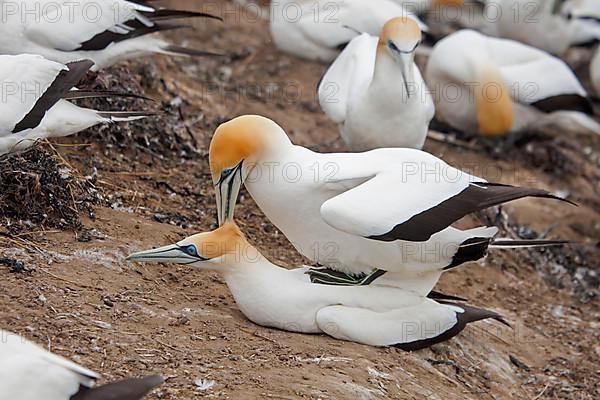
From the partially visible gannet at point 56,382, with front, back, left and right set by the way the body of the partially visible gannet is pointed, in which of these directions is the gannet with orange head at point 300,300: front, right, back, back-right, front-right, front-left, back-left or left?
back-right

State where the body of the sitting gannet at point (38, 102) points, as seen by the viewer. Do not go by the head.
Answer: to the viewer's left

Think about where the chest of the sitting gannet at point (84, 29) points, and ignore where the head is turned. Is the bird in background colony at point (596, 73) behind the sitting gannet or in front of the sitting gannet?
behind

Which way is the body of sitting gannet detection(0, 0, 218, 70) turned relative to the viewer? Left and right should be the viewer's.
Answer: facing to the left of the viewer

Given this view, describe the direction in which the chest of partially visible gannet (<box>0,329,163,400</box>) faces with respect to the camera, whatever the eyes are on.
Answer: to the viewer's left

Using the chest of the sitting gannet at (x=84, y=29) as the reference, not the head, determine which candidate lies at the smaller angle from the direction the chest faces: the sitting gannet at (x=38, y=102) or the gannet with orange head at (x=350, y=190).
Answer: the sitting gannet

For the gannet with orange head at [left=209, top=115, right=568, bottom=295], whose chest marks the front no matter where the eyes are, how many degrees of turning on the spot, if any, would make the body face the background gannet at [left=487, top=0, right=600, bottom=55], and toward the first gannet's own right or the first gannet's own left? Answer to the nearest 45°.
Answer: approximately 90° to the first gannet's own right

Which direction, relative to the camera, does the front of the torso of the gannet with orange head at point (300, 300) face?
to the viewer's left

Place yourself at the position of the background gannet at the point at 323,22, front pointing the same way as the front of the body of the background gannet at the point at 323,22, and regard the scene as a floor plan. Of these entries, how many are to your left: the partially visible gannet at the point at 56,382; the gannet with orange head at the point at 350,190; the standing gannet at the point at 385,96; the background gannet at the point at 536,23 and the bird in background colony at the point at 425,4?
3

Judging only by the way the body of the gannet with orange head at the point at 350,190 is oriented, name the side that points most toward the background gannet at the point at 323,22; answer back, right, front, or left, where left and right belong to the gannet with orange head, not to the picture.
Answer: right

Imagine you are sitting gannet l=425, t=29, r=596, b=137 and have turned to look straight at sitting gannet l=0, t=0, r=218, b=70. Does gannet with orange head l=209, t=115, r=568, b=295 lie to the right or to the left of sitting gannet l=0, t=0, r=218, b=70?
left

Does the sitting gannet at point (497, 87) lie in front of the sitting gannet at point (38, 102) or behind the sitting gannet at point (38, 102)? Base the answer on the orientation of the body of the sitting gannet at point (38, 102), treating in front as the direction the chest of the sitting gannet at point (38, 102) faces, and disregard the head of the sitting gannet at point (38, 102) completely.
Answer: behind

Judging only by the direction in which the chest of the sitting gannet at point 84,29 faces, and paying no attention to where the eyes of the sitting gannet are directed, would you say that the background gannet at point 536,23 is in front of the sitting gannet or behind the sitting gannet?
behind

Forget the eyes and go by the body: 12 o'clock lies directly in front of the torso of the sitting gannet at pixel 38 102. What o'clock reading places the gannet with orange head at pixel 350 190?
The gannet with orange head is roughly at 7 o'clock from the sitting gannet.
